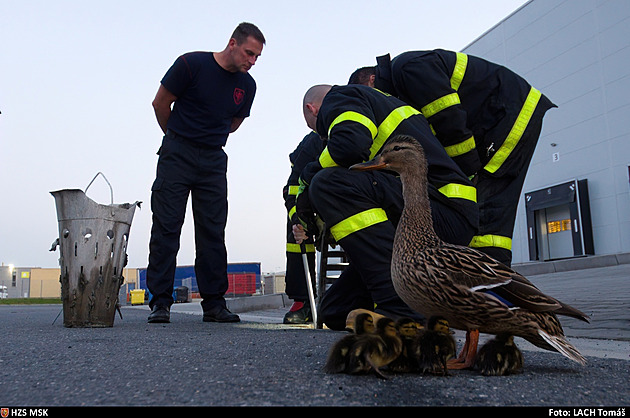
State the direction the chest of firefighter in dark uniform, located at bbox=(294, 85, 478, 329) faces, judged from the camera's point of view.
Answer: to the viewer's left

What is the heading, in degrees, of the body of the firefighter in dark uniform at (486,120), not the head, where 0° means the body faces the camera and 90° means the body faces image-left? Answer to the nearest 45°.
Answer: approximately 90°

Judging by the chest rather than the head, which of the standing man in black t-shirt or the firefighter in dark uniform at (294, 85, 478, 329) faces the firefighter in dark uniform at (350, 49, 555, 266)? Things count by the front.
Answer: the standing man in black t-shirt

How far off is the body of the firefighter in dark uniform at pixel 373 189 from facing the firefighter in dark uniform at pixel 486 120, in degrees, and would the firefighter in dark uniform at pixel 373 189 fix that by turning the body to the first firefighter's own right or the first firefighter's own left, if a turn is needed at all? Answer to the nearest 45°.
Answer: approximately 135° to the first firefighter's own right

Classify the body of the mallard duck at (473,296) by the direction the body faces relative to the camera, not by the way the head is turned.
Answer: to the viewer's left

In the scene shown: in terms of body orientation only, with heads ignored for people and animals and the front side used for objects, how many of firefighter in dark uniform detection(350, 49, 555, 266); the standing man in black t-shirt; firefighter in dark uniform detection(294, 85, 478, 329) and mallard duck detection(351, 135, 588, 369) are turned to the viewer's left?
3

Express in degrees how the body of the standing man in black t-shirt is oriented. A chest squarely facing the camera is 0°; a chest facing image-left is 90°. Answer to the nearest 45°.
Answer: approximately 315°

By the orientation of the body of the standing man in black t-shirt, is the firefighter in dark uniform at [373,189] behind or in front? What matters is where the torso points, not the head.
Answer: in front
